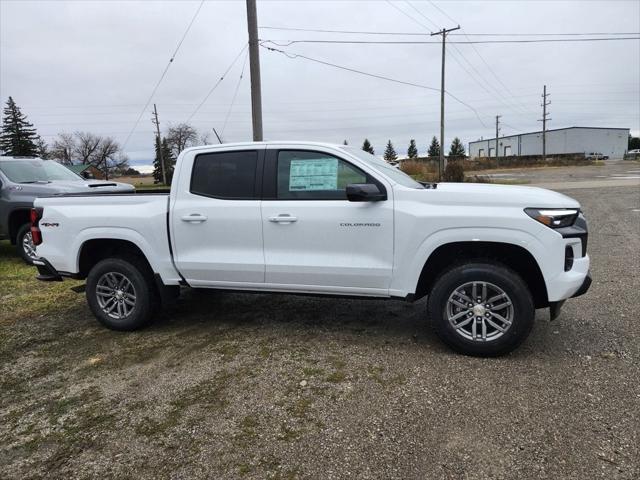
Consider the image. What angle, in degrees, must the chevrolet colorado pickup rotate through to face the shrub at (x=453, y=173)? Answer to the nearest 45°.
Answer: approximately 90° to its left

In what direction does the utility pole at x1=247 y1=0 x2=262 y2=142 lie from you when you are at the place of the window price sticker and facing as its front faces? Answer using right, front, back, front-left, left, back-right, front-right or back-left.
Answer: back

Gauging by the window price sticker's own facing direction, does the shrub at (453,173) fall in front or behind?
behind

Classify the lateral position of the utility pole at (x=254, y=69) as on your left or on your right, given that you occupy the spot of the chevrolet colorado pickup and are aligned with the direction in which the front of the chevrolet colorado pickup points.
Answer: on your left

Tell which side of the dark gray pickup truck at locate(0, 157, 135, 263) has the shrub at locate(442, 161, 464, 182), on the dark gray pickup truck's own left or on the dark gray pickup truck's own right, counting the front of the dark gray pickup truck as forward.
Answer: on the dark gray pickup truck's own left

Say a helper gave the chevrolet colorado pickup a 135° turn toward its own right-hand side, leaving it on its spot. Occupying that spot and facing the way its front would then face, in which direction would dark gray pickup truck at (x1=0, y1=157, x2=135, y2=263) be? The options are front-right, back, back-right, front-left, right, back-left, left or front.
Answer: right

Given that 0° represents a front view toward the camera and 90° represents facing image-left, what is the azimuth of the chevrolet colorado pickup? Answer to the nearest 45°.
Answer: approximately 270°

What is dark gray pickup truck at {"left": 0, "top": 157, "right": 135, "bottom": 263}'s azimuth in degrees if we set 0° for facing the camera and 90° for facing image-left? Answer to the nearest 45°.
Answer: approximately 315°

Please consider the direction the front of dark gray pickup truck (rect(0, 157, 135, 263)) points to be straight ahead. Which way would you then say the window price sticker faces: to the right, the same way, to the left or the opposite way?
to the right

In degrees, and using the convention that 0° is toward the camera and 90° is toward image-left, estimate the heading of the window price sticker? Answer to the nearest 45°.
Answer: approximately 0°
